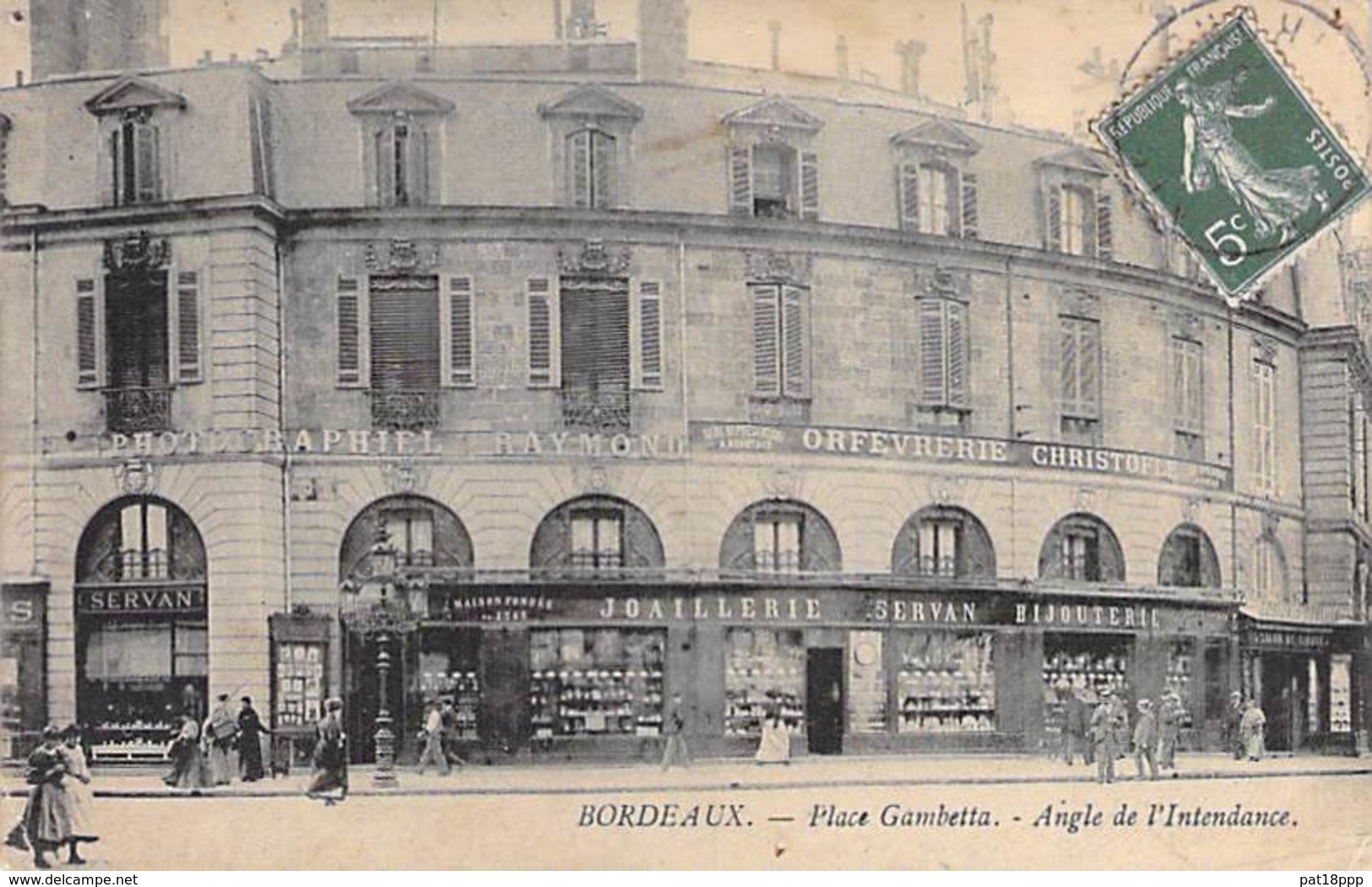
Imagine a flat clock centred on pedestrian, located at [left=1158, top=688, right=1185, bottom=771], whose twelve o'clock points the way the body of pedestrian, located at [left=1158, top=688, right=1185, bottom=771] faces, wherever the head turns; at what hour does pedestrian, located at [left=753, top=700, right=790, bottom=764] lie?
pedestrian, located at [left=753, top=700, right=790, bottom=764] is roughly at 2 o'clock from pedestrian, located at [left=1158, top=688, right=1185, bottom=771].
